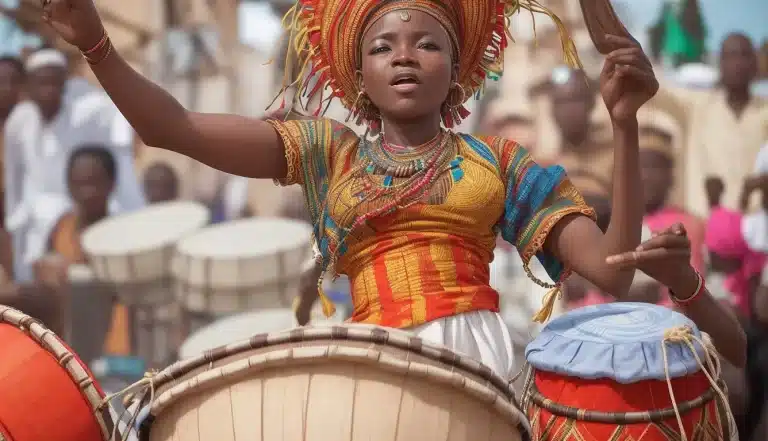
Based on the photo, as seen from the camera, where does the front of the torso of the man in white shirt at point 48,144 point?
toward the camera

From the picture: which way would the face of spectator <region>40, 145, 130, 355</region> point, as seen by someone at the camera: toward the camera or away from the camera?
toward the camera

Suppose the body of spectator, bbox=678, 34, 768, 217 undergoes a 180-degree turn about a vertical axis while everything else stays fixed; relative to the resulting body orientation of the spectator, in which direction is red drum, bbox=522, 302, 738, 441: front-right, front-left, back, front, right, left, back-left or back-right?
back

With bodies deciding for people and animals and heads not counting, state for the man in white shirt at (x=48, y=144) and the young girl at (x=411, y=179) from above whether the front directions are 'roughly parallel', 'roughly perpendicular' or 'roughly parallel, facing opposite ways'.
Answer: roughly parallel

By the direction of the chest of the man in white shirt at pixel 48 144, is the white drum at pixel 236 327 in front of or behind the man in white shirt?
in front

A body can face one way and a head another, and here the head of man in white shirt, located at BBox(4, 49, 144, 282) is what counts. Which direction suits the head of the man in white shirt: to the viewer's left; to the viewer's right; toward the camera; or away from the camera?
toward the camera

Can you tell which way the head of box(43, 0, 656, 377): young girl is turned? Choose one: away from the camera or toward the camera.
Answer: toward the camera

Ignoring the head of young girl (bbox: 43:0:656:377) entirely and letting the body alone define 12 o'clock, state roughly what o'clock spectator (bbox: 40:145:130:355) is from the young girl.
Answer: The spectator is roughly at 5 o'clock from the young girl.

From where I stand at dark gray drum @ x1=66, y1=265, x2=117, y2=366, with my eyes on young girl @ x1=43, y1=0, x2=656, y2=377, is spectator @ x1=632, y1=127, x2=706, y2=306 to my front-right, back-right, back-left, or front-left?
front-left

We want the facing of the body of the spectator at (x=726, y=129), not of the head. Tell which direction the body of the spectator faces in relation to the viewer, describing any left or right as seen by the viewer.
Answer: facing the viewer

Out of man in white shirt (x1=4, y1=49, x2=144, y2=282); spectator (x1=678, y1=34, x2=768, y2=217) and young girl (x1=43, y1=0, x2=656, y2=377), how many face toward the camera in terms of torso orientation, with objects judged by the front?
3
